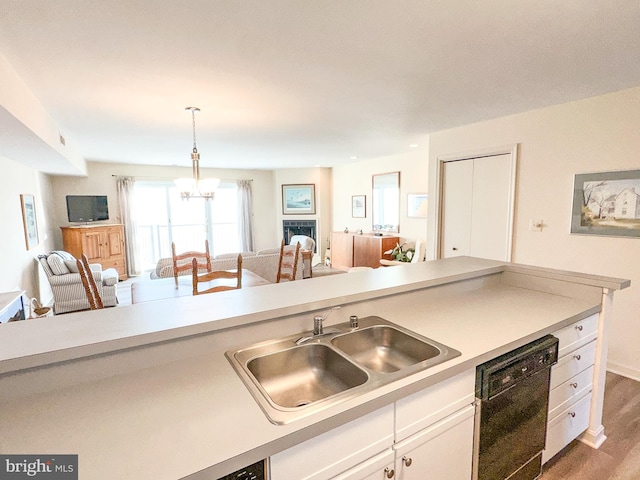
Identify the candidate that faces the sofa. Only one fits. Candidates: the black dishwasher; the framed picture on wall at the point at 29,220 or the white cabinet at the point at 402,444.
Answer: the framed picture on wall

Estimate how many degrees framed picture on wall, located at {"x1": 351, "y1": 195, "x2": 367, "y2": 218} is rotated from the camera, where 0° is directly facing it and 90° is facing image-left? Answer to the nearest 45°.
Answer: approximately 45°

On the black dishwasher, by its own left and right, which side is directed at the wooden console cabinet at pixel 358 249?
back

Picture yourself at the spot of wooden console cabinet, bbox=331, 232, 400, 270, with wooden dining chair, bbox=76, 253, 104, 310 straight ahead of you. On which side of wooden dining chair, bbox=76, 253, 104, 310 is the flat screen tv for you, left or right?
right

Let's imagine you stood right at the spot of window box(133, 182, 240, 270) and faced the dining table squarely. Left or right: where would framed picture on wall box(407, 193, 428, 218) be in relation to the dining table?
left

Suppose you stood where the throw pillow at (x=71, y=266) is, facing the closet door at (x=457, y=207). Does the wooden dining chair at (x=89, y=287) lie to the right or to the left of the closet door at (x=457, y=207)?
right

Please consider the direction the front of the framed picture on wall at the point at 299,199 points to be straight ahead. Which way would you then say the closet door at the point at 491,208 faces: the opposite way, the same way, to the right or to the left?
to the right

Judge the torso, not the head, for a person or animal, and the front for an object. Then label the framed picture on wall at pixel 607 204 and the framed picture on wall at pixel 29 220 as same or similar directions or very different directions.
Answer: very different directions

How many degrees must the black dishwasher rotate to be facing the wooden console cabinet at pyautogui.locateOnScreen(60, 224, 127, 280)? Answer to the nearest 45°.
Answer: approximately 135° to its right

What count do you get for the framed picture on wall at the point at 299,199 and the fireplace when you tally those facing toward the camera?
2

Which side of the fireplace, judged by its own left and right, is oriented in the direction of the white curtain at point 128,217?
right

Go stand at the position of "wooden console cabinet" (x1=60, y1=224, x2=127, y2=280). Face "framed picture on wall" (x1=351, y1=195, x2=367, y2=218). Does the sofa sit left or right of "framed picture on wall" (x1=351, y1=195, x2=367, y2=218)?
right

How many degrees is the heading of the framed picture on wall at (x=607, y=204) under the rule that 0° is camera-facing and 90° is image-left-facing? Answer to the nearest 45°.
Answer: approximately 45°

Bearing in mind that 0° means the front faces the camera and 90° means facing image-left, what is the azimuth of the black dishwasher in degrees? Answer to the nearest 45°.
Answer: approximately 315°

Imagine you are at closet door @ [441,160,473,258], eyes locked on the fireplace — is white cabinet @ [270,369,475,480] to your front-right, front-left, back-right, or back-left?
back-left
